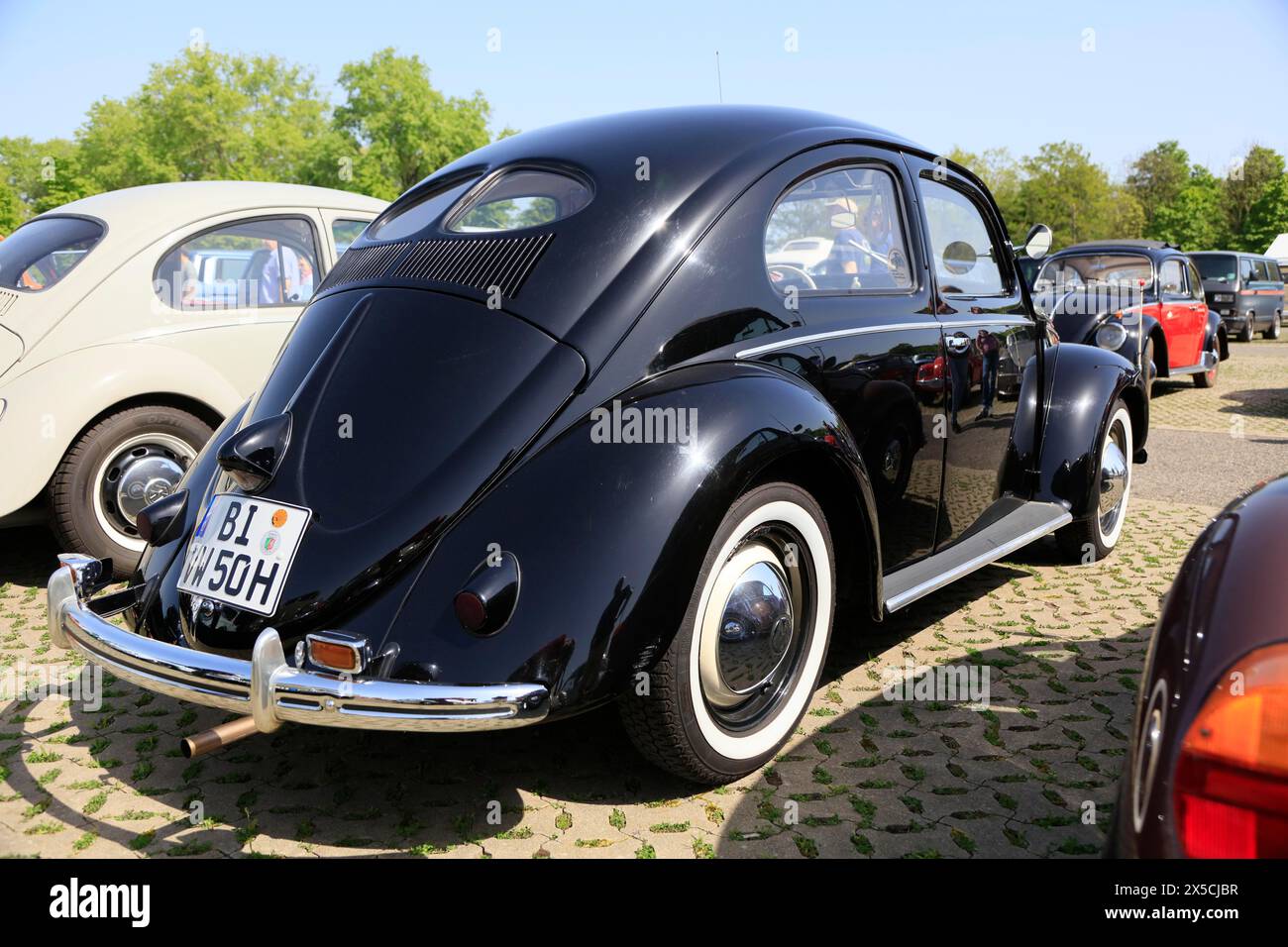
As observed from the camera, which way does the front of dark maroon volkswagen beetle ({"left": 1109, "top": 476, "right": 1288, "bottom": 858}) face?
facing away from the viewer

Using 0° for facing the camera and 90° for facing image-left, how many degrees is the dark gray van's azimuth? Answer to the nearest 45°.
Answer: approximately 45°

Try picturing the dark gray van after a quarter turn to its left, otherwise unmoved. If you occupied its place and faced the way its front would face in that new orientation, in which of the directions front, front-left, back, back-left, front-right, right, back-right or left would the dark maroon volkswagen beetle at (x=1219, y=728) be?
front-right

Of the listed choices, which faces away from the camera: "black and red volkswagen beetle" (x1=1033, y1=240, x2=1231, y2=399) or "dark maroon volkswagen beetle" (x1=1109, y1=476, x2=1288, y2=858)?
"dark maroon volkswagen beetle" (x1=1109, y1=476, x2=1288, y2=858)

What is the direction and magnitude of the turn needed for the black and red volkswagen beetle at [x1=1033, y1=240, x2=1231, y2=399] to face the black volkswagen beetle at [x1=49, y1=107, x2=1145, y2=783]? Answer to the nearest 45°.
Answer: approximately 45° to its left

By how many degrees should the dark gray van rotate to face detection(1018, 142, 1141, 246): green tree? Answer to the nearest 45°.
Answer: approximately 135° to its right

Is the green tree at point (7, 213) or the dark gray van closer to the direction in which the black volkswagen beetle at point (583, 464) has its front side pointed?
the dark gray van

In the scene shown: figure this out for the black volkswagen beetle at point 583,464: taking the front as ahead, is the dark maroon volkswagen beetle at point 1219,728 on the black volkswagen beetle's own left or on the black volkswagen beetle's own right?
on the black volkswagen beetle's own right

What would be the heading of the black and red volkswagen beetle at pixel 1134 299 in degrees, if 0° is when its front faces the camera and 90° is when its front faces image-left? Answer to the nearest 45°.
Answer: approximately 45°

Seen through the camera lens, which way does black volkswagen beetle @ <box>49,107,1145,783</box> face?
facing away from the viewer and to the right of the viewer
